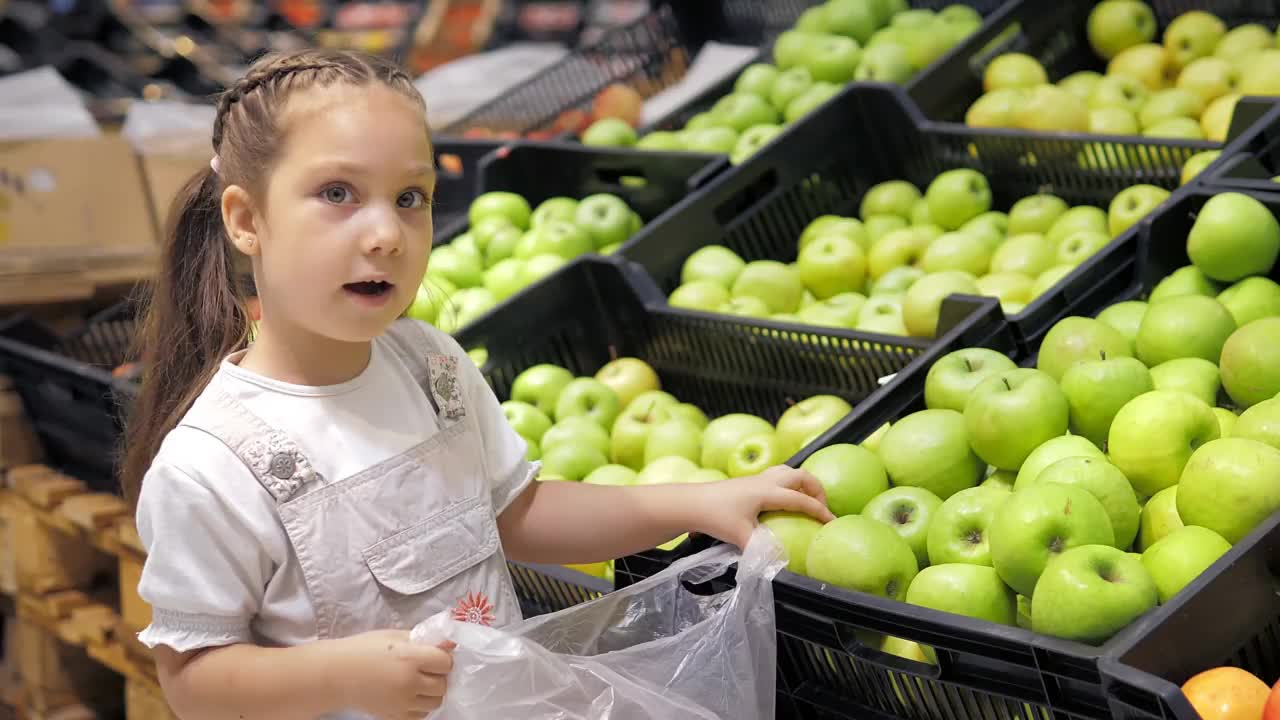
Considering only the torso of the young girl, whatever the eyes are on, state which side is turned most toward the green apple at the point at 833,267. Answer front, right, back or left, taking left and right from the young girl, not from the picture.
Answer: left

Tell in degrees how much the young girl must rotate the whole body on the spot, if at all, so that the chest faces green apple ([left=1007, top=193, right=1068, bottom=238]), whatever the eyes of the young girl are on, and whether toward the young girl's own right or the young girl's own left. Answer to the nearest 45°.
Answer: approximately 90° to the young girl's own left

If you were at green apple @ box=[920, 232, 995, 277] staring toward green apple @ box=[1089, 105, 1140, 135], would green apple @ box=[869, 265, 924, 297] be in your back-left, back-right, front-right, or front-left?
back-left

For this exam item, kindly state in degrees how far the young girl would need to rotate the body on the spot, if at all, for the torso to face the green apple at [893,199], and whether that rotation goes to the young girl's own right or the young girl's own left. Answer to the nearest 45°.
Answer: approximately 90° to the young girl's own left

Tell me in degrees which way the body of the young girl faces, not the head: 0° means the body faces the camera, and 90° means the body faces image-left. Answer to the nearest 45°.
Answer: approximately 315°

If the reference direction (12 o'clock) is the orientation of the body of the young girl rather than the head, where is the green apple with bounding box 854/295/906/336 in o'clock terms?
The green apple is roughly at 9 o'clock from the young girl.

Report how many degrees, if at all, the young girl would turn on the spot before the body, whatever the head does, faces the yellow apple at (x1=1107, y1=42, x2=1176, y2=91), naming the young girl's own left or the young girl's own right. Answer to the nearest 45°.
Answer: approximately 90° to the young girl's own left

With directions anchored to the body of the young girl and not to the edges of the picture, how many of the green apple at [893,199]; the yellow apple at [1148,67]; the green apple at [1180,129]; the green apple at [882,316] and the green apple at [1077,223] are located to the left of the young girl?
5

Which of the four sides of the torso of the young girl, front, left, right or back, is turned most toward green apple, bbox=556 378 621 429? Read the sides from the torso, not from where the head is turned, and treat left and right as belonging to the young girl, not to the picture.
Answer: left

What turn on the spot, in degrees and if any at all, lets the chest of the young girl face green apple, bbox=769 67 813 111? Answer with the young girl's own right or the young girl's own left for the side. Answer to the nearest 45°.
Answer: approximately 90° to the young girl's own left

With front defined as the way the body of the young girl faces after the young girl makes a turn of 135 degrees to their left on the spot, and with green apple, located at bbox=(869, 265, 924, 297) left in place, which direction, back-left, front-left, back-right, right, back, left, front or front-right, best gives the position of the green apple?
front-right

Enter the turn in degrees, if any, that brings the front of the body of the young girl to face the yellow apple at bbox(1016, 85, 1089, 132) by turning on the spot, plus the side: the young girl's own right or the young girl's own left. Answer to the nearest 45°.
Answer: approximately 90° to the young girl's own left

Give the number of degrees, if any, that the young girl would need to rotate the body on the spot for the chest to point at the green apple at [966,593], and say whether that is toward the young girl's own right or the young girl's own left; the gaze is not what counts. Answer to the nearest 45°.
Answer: approximately 45° to the young girl's own left

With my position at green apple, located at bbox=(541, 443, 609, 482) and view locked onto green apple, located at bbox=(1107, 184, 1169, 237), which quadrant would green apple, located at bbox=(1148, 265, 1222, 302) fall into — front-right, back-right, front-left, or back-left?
front-right

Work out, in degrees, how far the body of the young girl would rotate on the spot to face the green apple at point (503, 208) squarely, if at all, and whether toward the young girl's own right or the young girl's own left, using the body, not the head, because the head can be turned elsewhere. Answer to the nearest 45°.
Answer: approximately 135° to the young girl's own left

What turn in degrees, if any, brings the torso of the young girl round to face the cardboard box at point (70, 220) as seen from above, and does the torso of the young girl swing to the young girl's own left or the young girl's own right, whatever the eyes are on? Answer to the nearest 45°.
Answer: approximately 135° to the young girl's own left

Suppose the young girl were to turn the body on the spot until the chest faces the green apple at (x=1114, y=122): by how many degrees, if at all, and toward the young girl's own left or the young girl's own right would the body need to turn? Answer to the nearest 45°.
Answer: approximately 90° to the young girl's own left
